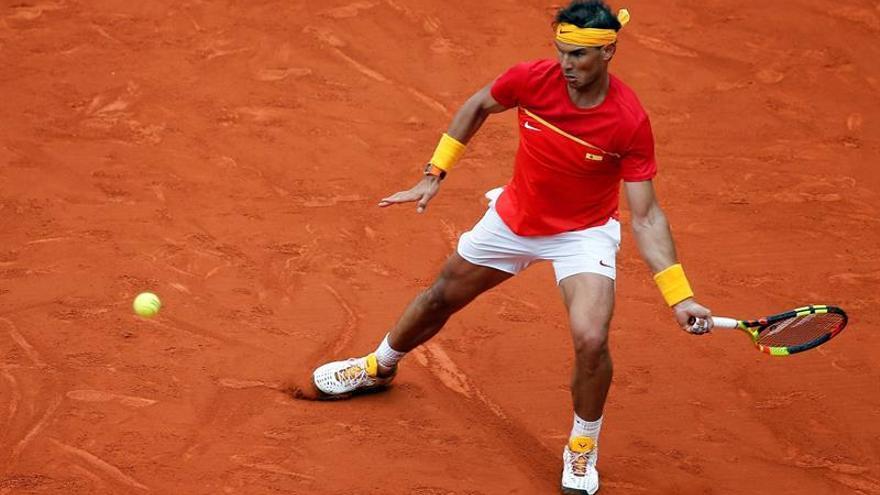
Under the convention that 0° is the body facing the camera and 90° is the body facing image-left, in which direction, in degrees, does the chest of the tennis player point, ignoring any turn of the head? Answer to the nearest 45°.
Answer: approximately 0°

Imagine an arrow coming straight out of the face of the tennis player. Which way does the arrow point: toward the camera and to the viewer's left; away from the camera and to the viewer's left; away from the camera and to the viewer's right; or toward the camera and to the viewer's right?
toward the camera and to the viewer's left

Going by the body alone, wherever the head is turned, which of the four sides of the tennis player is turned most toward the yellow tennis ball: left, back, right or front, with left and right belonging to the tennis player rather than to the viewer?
right
